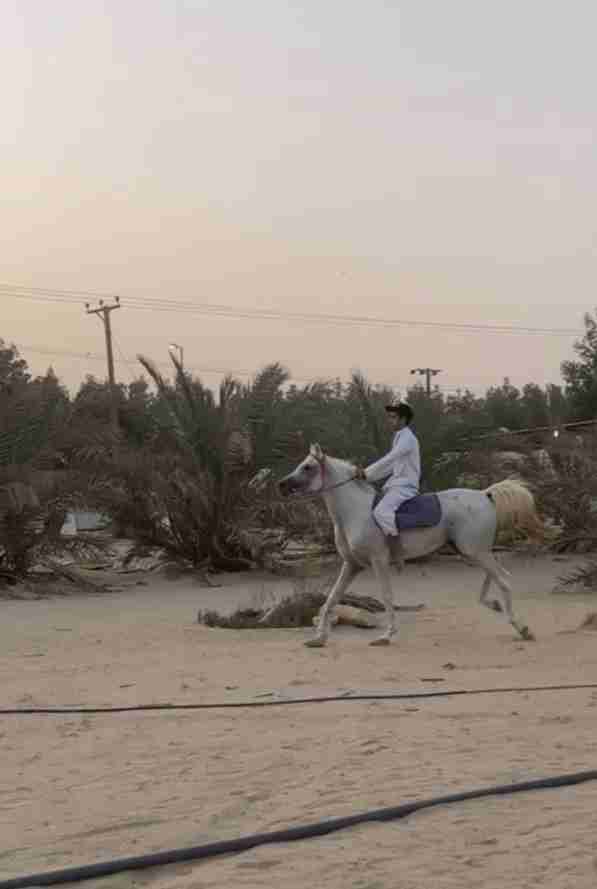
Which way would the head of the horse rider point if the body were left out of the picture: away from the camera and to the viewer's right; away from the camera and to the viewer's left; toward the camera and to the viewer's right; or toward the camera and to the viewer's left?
toward the camera and to the viewer's left

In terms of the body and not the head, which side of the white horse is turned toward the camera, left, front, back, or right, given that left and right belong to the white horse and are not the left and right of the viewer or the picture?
left

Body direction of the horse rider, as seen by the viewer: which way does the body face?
to the viewer's left
